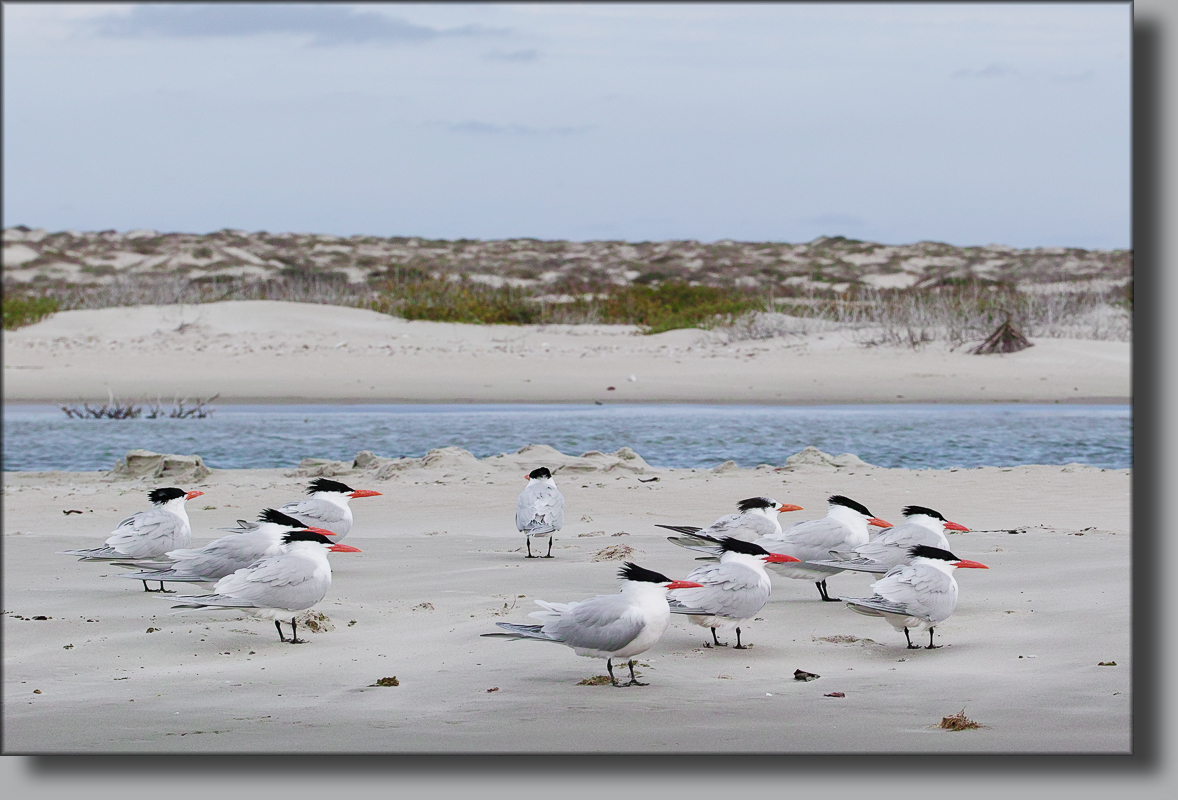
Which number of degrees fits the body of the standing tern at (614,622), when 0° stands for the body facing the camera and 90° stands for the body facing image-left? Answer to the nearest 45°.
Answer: approximately 270°

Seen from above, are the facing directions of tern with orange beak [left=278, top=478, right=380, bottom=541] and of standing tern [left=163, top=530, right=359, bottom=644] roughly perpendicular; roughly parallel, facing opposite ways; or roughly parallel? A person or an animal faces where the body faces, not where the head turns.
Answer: roughly parallel

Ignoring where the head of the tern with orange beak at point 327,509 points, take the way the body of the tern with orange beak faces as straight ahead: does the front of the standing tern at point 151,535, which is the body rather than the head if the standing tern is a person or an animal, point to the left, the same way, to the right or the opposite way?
the same way

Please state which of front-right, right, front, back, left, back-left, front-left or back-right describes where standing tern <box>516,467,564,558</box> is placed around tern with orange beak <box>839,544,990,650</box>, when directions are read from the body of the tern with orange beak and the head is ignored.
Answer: back-left

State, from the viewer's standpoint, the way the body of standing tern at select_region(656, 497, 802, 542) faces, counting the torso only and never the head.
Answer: to the viewer's right

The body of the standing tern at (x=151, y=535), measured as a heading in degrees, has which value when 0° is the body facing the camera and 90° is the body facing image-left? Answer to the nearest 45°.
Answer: approximately 270°

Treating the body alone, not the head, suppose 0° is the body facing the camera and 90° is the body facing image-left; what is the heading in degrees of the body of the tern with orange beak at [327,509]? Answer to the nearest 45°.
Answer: approximately 270°

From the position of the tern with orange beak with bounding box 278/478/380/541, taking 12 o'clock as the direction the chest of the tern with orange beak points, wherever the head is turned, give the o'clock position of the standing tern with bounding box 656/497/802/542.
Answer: The standing tern is roughly at 1 o'clock from the tern with orange beak.

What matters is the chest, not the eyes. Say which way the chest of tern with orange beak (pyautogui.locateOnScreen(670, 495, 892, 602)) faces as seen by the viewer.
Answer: to the viewer's right

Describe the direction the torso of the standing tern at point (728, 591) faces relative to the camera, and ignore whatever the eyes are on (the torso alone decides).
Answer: to the viewer's right

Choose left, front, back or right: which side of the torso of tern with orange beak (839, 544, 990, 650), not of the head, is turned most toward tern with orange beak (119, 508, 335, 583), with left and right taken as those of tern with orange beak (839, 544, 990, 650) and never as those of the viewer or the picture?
back

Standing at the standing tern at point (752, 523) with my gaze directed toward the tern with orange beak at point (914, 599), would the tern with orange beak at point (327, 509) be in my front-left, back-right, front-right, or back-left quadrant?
back-right

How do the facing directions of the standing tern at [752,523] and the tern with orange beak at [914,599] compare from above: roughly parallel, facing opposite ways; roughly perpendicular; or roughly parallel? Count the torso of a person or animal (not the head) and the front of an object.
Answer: roughly parallel

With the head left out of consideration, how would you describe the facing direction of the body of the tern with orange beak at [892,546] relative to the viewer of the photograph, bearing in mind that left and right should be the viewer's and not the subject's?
facing to the right of the viewer

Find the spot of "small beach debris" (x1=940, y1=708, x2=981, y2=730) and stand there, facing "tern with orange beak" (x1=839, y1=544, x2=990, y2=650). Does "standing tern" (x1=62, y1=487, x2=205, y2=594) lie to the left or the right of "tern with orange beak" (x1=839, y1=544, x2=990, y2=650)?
left

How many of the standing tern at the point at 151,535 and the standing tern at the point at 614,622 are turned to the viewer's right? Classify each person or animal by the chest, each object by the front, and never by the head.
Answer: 2

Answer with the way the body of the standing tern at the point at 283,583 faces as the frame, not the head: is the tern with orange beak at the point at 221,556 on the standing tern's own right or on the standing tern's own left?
on the standing tern's own left

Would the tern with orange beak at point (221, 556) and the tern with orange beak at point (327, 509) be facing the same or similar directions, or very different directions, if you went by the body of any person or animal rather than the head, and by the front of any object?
same or similar directions

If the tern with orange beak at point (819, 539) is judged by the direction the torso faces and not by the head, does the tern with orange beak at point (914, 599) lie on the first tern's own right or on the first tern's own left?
on the first tern's own right

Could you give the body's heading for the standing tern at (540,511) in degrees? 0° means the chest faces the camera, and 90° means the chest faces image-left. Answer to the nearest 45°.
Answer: approximately 180°

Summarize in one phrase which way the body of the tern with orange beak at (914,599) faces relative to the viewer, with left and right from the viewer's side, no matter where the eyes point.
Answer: facing to the right of the viewer
